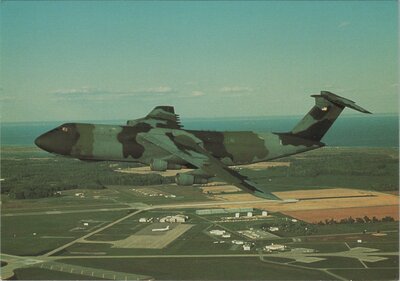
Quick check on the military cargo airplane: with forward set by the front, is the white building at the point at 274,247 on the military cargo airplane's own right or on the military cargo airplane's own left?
on the military cargo airplane's own right

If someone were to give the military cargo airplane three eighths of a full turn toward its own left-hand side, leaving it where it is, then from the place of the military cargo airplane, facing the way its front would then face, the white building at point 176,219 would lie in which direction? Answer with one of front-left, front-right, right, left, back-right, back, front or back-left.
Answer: back-left

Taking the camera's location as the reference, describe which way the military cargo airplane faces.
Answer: facing to the left of the viewer

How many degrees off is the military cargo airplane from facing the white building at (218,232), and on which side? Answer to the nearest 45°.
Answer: approximately 90° to its right
